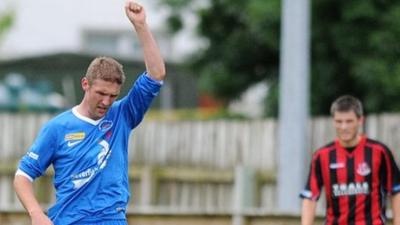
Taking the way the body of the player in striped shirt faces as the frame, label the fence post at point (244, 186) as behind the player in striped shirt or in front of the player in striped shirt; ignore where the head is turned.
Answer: behind

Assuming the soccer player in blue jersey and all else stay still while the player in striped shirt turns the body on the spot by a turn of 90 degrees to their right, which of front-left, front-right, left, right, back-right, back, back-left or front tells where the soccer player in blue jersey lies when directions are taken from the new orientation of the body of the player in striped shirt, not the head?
front-left

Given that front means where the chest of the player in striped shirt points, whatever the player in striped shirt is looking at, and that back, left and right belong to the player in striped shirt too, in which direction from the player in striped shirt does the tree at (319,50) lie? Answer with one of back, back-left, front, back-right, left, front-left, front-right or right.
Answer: back

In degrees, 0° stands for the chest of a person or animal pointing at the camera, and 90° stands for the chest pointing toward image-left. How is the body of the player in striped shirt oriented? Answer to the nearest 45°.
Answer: approximately 0°
